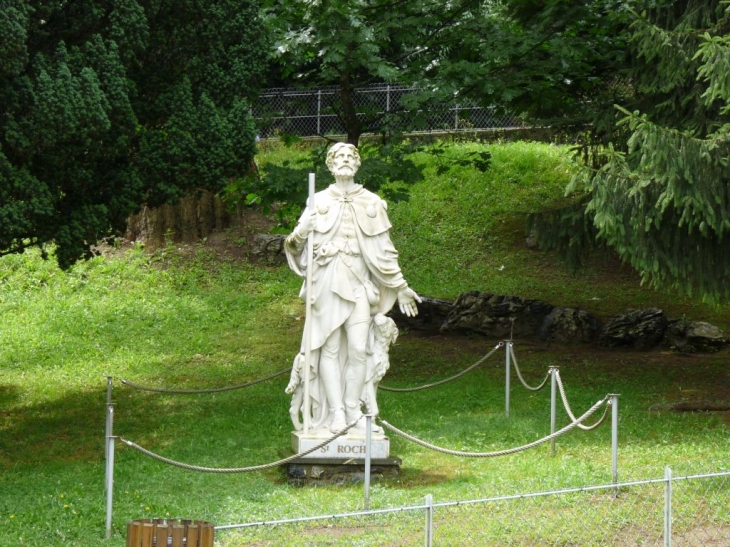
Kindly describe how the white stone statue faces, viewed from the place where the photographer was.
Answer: facing the viewer

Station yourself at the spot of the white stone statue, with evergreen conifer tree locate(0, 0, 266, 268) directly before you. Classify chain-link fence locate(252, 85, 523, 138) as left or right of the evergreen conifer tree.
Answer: right

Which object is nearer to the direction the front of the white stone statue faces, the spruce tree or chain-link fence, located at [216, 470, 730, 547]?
the chain-link fence

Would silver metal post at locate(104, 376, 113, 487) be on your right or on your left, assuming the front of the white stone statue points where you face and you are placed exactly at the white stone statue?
on your right

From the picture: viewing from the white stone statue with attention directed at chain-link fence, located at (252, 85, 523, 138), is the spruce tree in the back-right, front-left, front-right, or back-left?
front-right

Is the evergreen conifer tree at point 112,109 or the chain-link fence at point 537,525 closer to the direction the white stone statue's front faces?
the chain-link fence

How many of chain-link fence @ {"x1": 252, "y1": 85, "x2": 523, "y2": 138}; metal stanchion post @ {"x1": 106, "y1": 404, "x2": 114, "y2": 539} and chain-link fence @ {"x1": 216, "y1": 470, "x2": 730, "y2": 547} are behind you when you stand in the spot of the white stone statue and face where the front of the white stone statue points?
1

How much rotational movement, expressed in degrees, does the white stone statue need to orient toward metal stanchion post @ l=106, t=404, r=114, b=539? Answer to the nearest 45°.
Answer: approximately 45° to its right

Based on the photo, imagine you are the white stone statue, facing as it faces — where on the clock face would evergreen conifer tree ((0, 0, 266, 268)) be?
The evergreen conifer tree is roughly at 4 o'clock from the white stone statue.

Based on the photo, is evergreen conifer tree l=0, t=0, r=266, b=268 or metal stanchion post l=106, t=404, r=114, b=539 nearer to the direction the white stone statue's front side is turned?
the metal stanchion post
